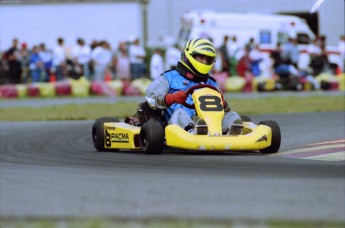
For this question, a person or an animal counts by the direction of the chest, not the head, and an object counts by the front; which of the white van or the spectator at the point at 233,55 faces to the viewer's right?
the white van

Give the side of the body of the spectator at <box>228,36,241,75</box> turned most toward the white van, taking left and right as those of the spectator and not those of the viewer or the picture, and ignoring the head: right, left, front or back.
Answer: back

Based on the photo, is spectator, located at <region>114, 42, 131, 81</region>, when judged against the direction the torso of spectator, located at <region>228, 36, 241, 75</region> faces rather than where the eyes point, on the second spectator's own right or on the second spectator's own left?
on the second spectator's own right

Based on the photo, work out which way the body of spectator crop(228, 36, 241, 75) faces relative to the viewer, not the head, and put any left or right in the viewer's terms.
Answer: facing the viewer

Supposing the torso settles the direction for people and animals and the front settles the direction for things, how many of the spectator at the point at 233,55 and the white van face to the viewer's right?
1

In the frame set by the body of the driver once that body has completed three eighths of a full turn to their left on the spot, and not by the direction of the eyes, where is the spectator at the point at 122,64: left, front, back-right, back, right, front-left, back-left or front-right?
front

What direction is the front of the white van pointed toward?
to the viewer's right

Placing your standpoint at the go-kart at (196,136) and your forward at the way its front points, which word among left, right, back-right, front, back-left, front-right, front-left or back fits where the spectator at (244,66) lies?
back-left

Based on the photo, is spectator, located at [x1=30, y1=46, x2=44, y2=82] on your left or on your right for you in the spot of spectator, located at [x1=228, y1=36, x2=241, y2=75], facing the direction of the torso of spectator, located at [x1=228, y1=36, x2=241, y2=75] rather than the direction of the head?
on your right

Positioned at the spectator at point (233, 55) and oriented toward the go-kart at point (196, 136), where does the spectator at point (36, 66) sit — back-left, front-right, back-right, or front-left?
front-right

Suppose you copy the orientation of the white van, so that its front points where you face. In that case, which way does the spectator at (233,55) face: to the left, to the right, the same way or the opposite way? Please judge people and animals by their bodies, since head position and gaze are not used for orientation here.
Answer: to the right
